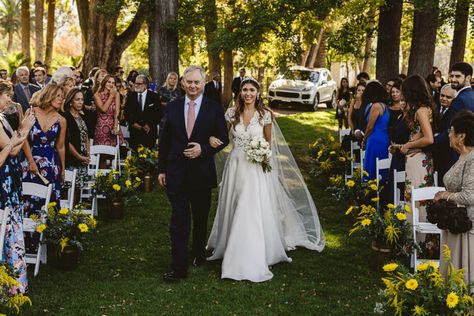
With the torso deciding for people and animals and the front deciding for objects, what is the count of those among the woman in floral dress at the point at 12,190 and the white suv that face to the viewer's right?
1

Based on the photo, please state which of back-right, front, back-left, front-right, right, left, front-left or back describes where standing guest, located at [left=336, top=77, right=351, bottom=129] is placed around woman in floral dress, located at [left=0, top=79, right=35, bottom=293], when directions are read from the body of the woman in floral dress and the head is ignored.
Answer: front-left

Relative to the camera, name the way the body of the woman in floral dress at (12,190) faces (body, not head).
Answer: to the viewer's right

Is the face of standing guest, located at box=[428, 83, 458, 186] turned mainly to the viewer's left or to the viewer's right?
to the viewer's left

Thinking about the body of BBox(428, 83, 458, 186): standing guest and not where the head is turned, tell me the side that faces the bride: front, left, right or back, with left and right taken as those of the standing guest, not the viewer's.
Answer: front

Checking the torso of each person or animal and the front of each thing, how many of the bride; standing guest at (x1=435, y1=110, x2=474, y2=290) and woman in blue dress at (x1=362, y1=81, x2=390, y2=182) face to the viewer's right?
0

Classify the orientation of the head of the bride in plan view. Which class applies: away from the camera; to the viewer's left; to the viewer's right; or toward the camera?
toward the camera

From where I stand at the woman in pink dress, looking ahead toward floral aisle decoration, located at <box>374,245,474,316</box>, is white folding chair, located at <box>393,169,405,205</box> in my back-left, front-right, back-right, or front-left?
front-left

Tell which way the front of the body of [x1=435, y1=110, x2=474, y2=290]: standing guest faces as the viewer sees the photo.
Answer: to the viewer's left

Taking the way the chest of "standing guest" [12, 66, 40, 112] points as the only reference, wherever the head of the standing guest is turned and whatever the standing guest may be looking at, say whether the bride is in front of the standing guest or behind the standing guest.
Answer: in front

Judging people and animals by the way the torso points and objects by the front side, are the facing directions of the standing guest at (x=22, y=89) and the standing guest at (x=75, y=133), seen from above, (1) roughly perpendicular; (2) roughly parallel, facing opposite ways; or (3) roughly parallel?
roughly parallel

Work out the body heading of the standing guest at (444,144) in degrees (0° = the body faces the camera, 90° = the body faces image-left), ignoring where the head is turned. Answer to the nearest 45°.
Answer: approximately 45°

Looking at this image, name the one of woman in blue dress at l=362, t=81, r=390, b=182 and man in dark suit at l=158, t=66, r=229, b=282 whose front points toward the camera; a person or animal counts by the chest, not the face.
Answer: the man in dark suit

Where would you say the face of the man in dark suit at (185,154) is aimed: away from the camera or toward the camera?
toward the camera

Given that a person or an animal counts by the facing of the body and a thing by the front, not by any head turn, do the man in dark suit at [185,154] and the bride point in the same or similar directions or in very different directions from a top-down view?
same or similar directions

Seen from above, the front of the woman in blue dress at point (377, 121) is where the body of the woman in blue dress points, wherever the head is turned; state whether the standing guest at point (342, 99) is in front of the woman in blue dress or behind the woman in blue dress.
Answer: in front

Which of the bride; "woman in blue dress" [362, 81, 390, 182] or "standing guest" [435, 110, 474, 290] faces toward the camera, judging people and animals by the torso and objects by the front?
the bride

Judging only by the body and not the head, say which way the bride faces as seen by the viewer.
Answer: toward the camera

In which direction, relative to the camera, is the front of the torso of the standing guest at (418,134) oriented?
to the viewer's left

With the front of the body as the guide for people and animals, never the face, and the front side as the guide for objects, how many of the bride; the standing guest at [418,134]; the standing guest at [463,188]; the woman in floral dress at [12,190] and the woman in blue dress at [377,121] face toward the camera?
1

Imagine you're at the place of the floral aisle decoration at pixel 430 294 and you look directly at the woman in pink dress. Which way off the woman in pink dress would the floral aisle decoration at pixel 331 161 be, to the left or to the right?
right
